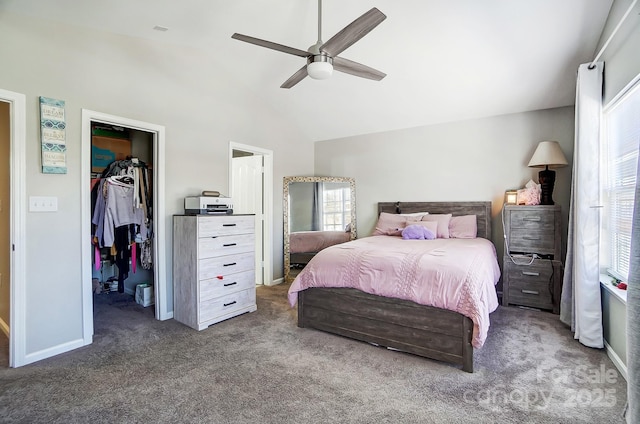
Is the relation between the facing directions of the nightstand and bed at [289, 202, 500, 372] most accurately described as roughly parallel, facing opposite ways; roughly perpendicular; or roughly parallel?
roughly parallel

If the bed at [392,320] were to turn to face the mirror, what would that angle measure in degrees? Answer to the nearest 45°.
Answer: approximately 90° to its right

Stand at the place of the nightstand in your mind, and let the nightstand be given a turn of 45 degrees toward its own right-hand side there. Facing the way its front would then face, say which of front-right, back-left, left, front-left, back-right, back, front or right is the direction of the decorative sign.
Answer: front-left

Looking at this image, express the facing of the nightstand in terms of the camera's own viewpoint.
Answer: facing the viewer and to the left of the viewer

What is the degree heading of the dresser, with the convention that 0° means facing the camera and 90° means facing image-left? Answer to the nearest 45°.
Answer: approximately 315°

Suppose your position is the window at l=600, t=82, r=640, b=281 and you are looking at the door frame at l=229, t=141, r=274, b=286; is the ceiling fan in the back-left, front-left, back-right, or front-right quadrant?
front-left

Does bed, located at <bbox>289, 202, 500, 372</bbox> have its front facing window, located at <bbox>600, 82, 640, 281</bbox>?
no

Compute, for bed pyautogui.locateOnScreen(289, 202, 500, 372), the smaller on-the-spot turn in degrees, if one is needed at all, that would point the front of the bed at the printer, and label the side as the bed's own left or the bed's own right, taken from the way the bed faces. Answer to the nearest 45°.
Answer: approximately 45° to the bed's own right

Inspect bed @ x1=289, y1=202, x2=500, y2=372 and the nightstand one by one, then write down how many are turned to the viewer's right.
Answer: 0

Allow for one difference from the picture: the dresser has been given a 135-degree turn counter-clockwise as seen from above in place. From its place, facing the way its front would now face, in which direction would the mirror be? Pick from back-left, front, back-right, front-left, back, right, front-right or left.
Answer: front-right
